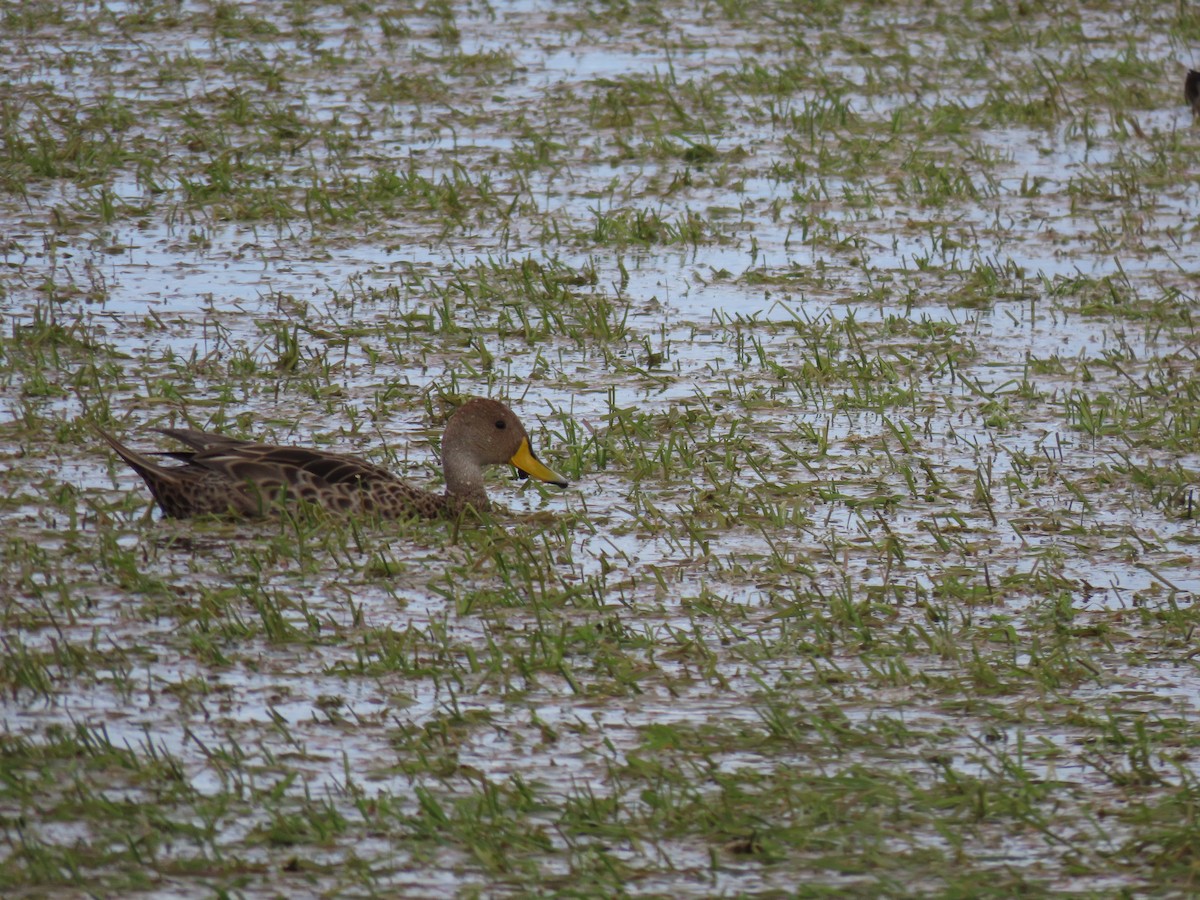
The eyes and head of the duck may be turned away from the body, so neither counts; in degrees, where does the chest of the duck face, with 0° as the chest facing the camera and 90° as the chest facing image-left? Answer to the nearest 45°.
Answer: approximately 270°
